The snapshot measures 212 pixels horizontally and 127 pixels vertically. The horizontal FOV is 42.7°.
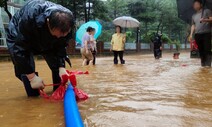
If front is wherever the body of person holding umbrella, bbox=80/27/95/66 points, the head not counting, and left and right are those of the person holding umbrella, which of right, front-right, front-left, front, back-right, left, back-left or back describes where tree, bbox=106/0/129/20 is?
left

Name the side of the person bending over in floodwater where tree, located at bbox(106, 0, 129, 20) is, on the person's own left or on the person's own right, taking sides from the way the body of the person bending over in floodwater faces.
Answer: on the person's own left

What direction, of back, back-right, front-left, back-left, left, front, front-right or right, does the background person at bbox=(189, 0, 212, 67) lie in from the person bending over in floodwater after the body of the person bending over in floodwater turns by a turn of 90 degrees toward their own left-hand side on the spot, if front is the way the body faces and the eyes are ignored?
front

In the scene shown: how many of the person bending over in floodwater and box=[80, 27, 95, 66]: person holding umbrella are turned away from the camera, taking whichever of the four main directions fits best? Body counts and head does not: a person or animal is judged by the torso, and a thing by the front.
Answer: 0

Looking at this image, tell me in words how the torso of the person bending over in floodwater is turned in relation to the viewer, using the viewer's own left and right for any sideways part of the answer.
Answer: facing the viewer and to the right of the viewer

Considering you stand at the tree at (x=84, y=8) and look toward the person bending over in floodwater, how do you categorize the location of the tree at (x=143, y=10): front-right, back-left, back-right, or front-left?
back-left

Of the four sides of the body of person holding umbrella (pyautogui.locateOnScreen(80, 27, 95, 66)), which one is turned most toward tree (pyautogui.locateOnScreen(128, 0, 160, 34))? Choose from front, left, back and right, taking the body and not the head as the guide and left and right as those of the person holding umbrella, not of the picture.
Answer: left

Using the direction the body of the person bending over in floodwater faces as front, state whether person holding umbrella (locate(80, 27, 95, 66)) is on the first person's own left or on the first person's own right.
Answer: on the first person's own left

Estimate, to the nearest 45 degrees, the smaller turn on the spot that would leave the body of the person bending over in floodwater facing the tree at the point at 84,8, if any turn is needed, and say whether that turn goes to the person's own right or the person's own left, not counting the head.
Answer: approximately 135° to the person's own left

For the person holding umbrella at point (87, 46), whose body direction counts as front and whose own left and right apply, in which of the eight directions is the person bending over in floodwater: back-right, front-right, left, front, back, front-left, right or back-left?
right

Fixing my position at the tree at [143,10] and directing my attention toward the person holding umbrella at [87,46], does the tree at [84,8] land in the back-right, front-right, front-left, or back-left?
front-right
